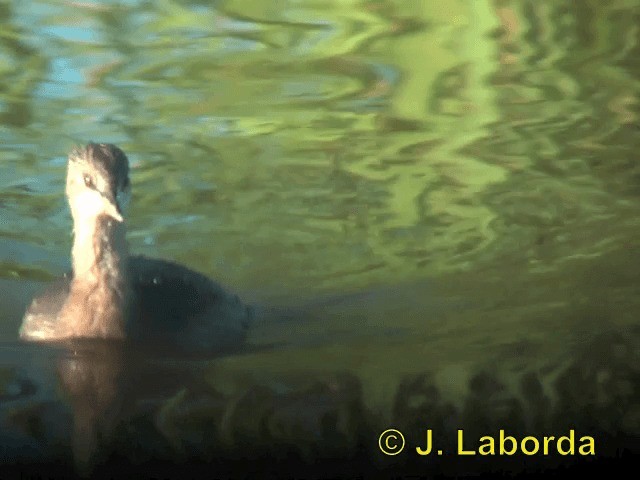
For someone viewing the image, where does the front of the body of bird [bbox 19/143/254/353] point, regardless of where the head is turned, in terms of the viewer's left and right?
facing the viewer and to the left of the viewer
